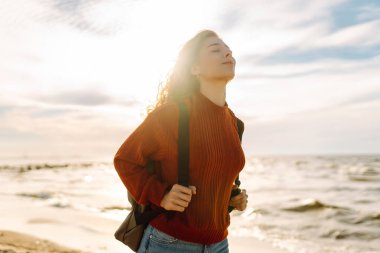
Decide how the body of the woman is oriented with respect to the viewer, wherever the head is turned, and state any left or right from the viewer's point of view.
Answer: facing the viewer and to the right of the viewer

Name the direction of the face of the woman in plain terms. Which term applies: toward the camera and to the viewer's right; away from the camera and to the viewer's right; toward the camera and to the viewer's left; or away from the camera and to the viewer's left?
toward the camera and to the viewer's right
